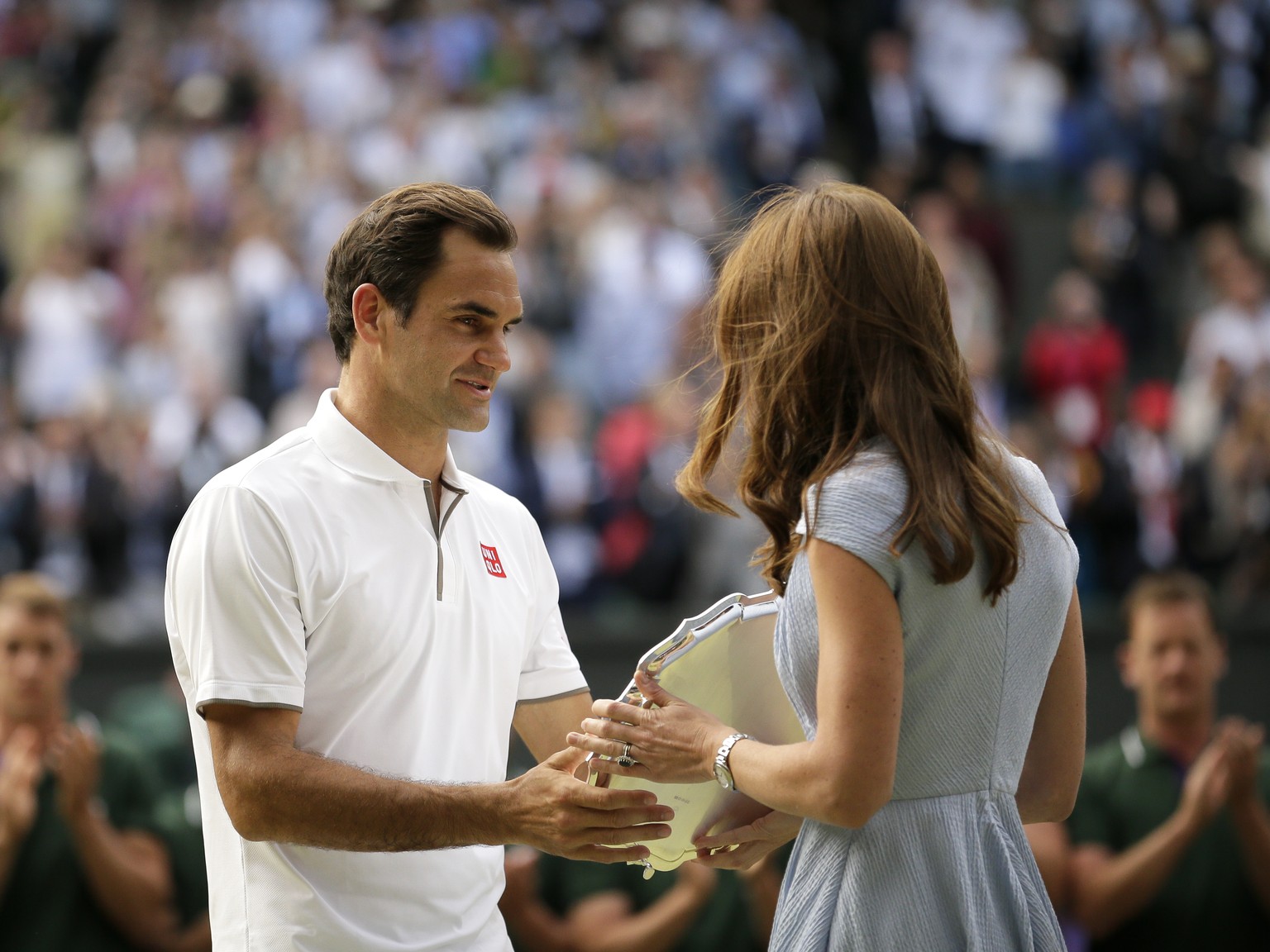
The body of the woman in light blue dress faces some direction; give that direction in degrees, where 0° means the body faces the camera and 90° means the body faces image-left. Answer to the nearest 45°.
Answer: approximately 135°

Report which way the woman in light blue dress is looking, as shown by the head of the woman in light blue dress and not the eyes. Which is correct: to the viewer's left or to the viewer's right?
to the viewer's left

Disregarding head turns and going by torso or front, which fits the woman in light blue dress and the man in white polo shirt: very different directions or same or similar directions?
very different directions

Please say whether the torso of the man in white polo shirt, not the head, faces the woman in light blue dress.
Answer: yes
